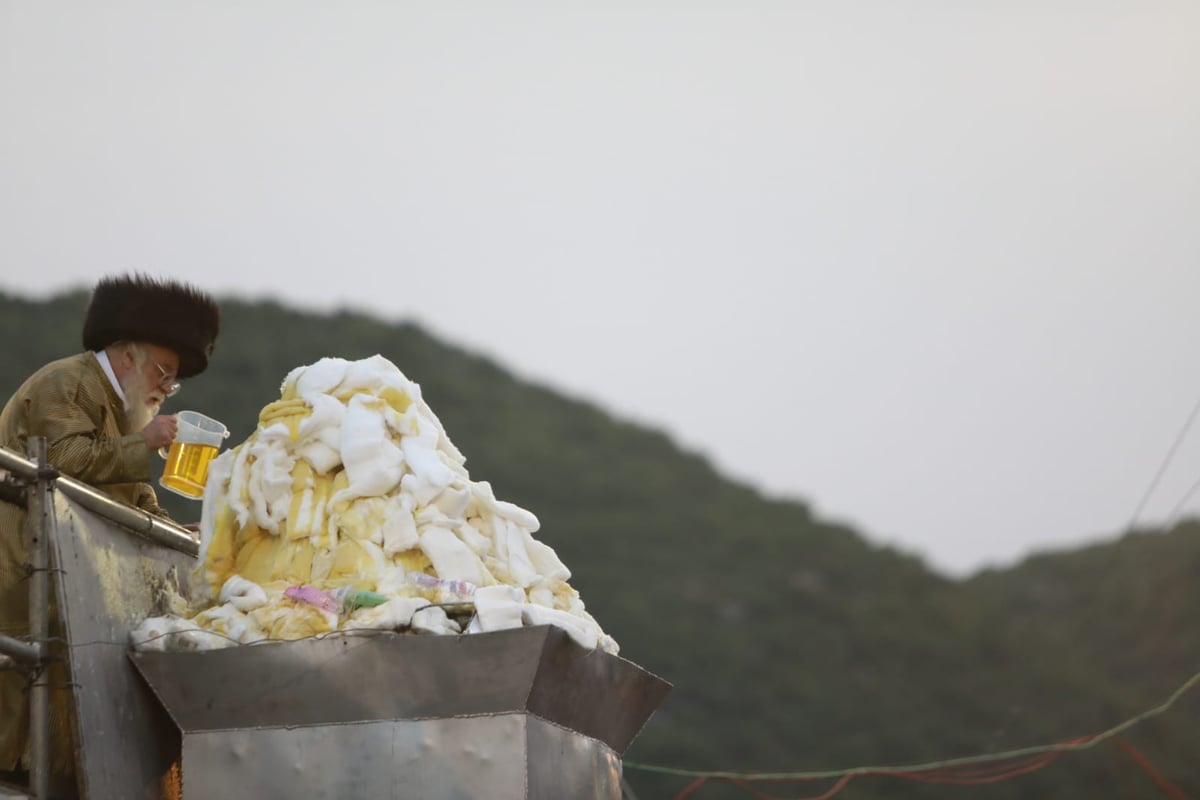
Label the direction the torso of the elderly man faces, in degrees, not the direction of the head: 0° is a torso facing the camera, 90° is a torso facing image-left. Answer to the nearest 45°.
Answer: approximately 270°
